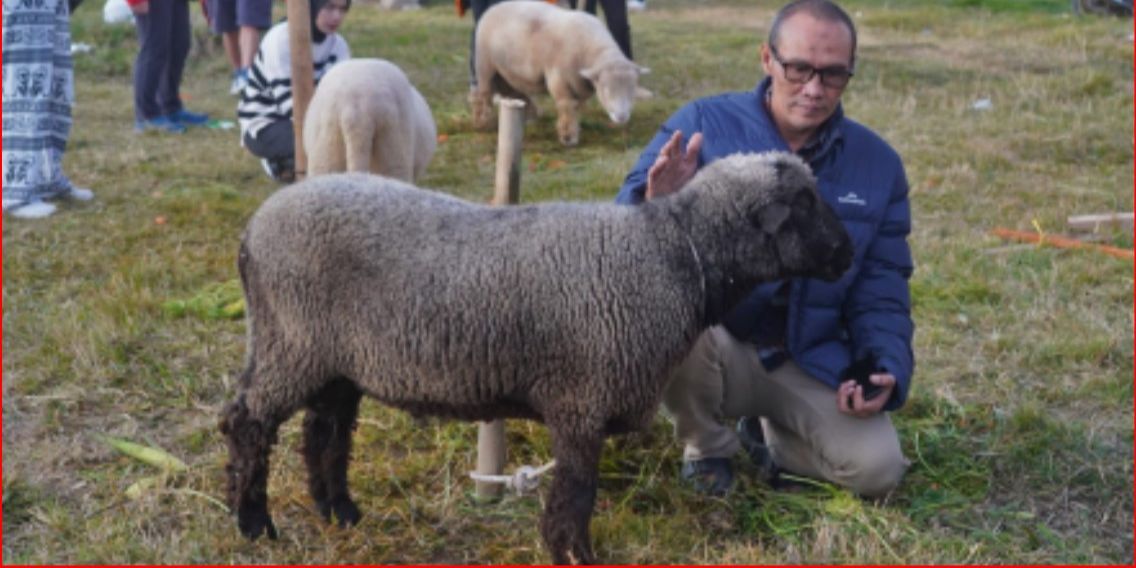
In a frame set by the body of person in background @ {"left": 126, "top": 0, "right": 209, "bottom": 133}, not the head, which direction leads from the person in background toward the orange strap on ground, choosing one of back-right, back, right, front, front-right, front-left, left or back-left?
front-right

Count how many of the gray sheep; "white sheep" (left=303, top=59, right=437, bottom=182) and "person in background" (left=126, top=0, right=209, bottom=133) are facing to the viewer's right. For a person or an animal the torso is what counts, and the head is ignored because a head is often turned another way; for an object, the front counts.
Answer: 2

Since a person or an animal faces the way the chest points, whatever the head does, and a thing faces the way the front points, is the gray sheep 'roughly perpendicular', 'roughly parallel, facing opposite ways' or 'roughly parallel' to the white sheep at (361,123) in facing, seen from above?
roughly perpendicular

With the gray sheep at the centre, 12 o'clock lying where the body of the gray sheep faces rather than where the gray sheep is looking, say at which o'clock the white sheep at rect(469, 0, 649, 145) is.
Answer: The white sheep is roughly at 9 o'clock from the gray sheep.

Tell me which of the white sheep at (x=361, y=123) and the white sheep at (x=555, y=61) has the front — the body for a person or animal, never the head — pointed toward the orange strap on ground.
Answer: the white sheep at (x=555, y=61)

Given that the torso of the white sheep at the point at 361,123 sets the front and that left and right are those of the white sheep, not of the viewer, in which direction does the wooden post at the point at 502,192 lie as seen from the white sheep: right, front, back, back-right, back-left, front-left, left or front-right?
back

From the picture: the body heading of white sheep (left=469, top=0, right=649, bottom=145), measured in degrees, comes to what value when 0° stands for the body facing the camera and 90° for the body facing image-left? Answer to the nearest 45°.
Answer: approximately 315°

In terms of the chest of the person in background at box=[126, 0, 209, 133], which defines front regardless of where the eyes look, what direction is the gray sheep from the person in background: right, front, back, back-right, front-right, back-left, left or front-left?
right

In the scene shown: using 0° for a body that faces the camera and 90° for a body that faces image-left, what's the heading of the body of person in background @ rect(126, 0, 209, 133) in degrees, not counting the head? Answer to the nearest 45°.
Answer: approximately 270°

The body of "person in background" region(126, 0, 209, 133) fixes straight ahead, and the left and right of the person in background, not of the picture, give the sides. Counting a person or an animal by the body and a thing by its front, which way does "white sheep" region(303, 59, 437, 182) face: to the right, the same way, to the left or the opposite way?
to the left

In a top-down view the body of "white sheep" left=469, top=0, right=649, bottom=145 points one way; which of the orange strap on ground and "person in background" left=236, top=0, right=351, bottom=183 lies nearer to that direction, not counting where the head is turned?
the orange strap on ground

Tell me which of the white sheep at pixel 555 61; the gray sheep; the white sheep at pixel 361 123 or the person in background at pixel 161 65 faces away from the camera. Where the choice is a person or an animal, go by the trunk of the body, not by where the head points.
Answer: the white sheep at pixel 361 123

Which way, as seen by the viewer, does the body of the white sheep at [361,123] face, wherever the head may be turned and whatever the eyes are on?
away from the camera

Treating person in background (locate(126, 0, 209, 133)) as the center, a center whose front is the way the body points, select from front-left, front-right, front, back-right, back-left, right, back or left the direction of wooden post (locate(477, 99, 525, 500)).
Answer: right

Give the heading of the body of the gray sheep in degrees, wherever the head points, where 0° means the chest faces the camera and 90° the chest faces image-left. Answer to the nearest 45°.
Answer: approximately 270°

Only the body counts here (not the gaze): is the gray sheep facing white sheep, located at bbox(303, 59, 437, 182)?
no

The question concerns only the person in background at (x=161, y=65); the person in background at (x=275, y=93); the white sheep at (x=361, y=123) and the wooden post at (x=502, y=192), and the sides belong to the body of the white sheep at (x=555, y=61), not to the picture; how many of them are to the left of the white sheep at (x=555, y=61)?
0

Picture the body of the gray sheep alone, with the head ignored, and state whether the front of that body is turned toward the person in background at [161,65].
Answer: no

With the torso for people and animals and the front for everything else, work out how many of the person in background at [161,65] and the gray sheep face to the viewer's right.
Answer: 2

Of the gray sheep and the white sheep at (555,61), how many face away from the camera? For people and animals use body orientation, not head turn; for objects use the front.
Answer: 0

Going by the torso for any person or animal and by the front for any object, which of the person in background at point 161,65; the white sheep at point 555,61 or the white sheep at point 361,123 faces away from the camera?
the white sheep at point 361,123
